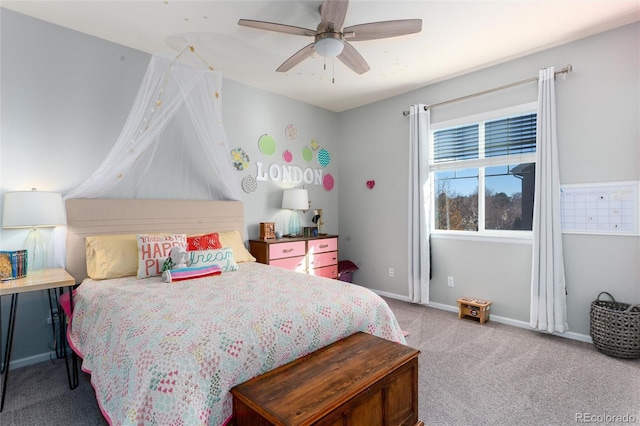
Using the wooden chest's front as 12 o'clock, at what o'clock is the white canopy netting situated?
The white canopy netting is roughly at 6 o'clock from the wooden chest.

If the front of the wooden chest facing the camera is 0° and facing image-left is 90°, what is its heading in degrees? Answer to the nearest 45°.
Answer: approximately 315°

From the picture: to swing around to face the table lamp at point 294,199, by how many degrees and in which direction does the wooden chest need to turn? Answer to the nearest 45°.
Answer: approximately 135° to its left

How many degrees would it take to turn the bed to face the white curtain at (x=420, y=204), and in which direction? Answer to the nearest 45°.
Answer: approximately 90° to its left

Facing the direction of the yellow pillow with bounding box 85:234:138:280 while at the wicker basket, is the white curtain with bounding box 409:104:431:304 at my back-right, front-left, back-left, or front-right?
front-right

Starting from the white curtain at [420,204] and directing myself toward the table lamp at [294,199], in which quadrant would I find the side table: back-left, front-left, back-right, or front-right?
front-left

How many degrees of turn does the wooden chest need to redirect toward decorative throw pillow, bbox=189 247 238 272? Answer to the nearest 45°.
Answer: approximately 180°

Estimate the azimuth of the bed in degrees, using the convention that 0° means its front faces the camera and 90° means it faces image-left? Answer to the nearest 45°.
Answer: approximately 315°

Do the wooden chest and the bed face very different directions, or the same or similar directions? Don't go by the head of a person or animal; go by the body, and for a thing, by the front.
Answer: same or similar directions

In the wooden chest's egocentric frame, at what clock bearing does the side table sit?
The side table is roughly at 5 o'clock from the wooden chest.

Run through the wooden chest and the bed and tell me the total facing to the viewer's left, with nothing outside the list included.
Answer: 0
